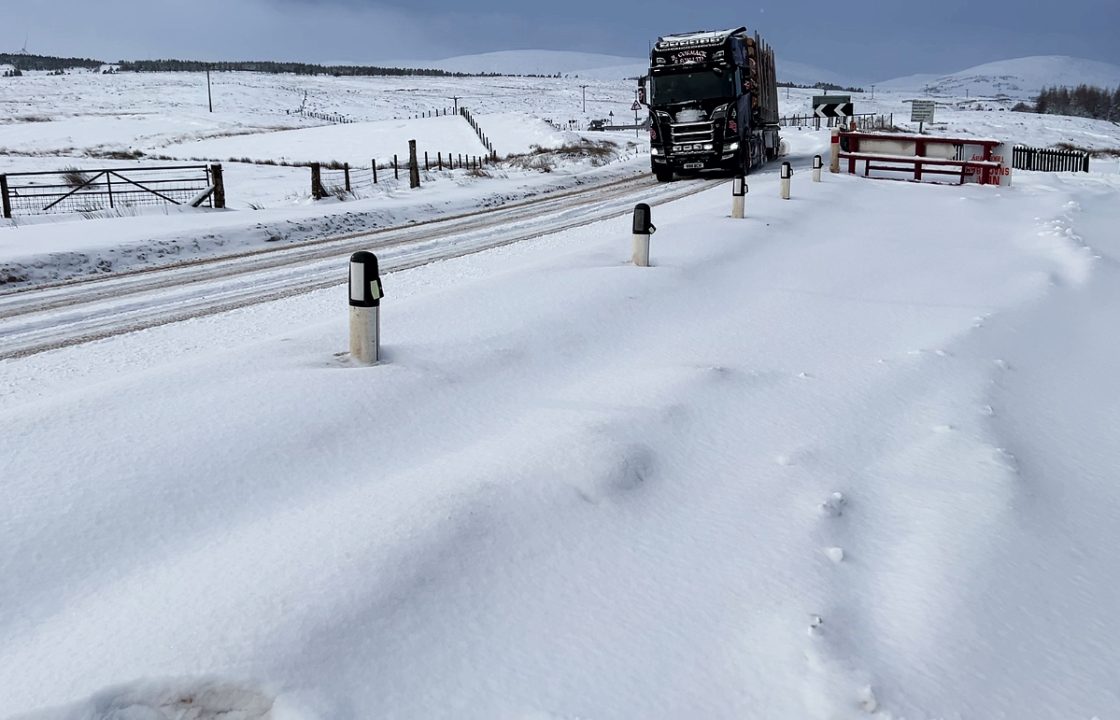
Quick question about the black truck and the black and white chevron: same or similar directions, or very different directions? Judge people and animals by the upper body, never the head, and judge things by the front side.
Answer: same or similar directions

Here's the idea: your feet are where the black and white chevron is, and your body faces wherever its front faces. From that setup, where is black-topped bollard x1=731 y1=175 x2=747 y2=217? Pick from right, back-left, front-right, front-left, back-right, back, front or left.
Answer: front

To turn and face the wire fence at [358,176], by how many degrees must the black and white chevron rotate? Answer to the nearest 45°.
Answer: approximately 90° to its right

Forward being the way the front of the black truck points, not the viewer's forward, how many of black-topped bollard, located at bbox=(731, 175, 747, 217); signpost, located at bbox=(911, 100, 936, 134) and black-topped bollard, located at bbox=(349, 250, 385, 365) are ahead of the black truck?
2

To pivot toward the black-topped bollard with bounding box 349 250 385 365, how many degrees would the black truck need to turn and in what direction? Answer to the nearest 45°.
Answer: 0° — it already faces it

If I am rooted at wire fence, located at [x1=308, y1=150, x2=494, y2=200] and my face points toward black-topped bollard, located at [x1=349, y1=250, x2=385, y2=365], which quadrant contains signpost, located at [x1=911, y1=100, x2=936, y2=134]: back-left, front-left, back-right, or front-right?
back-left

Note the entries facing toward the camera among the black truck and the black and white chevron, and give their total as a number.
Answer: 2

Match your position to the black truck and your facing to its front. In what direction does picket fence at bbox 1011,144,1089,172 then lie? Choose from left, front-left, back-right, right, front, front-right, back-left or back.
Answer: back-left

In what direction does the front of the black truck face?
toward the camera
